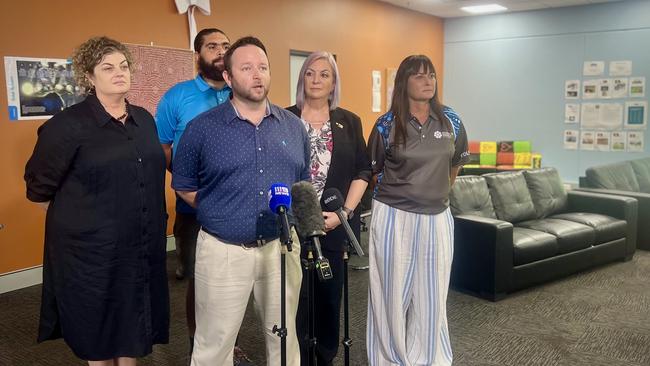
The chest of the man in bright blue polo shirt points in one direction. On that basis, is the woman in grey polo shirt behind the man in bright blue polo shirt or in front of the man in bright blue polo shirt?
in front

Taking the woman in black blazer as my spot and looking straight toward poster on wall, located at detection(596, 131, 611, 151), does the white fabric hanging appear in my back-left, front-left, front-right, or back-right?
front-left

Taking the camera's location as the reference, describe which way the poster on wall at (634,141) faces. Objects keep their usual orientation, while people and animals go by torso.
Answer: facing the viewer

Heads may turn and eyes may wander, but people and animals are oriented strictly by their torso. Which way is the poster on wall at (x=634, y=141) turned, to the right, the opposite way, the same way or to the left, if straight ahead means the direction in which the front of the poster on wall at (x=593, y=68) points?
the same way

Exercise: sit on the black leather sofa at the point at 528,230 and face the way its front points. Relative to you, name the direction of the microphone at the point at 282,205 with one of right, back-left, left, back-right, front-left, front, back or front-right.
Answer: front-right

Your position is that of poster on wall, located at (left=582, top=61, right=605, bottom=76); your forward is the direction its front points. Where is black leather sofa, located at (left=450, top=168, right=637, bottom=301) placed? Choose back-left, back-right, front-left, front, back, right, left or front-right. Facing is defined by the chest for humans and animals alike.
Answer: front

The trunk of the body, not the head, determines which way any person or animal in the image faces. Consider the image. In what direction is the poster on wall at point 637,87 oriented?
toward the camera

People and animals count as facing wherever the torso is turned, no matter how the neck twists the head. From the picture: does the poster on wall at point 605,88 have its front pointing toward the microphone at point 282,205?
yes

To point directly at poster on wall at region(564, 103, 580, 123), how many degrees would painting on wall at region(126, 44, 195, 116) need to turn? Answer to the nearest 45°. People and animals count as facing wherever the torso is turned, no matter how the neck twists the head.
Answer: approximately 45° to its left

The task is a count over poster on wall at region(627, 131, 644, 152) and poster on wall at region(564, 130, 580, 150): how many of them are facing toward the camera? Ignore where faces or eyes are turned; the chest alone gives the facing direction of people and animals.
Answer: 2

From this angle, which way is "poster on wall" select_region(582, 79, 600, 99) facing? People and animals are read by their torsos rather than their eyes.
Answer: toward the camera

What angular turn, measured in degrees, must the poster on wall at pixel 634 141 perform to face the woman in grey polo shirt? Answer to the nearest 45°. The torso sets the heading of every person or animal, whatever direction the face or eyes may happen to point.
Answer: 0° — it already faces them

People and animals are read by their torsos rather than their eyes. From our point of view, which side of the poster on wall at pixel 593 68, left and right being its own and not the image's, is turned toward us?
front

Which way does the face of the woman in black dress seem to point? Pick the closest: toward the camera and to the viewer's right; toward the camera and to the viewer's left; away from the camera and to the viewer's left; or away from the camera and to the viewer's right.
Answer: toward the camera and to the viewer's right

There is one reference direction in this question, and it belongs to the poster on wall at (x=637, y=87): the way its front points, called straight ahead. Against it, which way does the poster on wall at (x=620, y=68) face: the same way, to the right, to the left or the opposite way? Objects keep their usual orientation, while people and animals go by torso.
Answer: the same way

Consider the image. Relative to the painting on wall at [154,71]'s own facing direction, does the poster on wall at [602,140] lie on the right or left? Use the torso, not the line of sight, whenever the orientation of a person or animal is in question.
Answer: on its left
